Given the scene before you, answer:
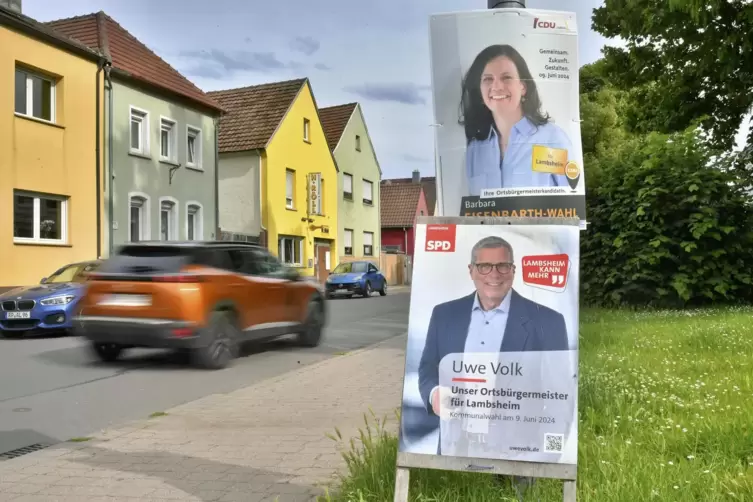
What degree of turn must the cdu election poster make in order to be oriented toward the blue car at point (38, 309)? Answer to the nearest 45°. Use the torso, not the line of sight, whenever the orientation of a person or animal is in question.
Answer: approximately 135° to its right

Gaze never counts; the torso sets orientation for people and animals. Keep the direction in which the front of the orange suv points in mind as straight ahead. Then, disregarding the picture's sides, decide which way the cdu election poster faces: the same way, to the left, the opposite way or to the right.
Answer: the opposite way

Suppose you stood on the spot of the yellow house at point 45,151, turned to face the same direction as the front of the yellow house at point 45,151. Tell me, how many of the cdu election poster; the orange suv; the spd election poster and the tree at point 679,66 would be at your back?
0

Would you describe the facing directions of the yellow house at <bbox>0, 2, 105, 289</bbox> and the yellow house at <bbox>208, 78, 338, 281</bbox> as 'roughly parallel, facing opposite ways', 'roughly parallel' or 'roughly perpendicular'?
roughly parallel

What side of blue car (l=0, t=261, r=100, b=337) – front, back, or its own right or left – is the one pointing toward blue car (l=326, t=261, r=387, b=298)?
back

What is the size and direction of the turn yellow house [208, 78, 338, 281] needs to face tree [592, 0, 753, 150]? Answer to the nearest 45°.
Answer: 0° — it already faces it

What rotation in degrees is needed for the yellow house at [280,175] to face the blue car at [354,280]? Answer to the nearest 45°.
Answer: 0° — it already faces it

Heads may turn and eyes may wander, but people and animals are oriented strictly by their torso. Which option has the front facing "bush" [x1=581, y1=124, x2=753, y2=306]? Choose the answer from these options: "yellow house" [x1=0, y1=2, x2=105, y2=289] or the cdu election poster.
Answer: the yellow house

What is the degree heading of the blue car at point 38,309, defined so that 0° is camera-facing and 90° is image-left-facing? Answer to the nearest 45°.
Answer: approximately 45°

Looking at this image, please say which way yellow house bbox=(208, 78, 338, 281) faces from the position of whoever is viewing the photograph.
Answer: facing the viewer and to the right of the viewer

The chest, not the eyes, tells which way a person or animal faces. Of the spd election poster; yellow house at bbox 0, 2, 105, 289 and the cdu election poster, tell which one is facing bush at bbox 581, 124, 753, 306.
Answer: the yellow house

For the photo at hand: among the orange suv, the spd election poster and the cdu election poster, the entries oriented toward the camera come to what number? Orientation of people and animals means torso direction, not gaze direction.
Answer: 2

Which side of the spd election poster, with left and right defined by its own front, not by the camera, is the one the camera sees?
front

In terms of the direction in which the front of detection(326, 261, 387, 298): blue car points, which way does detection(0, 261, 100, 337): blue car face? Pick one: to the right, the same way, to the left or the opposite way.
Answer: the same way

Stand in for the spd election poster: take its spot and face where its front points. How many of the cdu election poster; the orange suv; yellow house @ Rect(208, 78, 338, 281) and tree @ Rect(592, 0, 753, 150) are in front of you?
0

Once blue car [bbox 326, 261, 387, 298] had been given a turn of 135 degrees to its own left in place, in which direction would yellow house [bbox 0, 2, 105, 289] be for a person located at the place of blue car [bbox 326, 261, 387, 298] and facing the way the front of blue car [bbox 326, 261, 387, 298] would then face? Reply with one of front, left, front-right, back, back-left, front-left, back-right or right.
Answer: back-right

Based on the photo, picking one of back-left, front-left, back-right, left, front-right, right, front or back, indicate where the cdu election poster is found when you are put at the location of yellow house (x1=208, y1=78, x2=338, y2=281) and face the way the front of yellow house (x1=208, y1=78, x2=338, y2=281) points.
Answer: front-right

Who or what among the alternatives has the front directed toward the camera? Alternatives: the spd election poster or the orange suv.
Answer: the spd election poster

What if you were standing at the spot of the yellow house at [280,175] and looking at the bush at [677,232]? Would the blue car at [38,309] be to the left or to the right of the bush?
right
